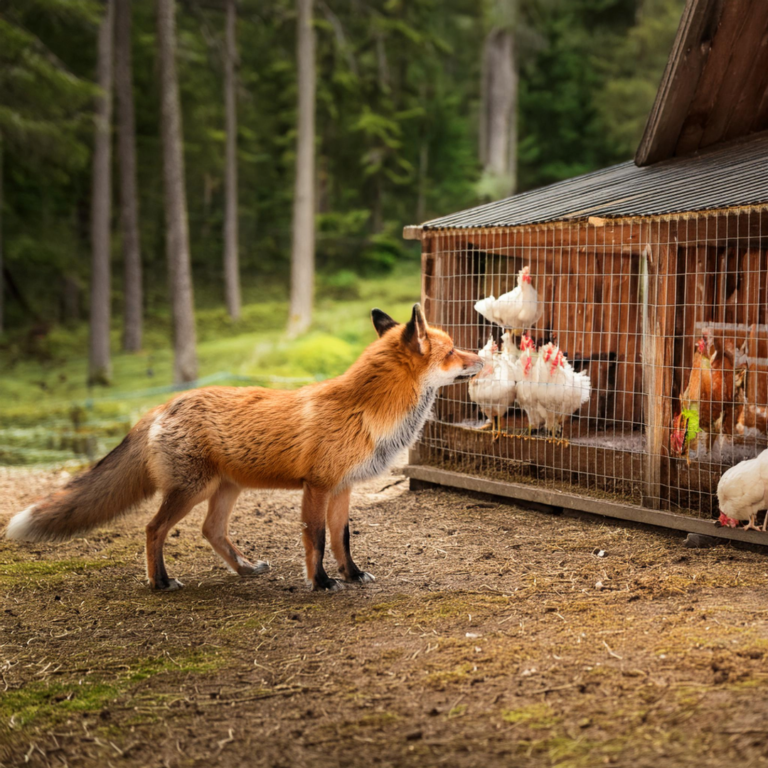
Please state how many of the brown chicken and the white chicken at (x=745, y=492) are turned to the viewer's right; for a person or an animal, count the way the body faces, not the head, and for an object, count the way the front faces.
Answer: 0

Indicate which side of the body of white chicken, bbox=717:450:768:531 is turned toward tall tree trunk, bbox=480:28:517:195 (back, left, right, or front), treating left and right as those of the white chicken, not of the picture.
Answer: right

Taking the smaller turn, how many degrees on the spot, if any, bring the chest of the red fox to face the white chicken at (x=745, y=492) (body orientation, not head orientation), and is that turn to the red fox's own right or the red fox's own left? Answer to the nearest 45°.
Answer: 0° — it already faces it

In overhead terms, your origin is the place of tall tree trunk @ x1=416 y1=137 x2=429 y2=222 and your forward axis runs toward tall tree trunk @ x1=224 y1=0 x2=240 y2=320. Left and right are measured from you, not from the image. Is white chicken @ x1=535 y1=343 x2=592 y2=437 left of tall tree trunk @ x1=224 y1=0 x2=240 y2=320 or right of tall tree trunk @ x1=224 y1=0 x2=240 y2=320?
left

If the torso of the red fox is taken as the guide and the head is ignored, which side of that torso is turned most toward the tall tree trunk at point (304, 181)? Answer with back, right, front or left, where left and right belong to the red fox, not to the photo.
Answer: left

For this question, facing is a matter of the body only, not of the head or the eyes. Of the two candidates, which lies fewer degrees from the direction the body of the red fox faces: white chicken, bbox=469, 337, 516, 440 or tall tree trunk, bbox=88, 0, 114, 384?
the white chicken

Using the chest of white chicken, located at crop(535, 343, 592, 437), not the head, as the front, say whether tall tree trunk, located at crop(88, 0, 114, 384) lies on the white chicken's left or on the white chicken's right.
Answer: on the white chicken's right

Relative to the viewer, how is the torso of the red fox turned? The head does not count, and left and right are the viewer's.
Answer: facing to the right of the viewer

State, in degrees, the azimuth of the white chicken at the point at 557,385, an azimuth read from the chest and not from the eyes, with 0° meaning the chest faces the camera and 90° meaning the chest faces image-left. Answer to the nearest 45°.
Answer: approximately 45°

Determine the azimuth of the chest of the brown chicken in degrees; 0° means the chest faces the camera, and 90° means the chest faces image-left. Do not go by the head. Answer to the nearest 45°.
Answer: approximately 45°

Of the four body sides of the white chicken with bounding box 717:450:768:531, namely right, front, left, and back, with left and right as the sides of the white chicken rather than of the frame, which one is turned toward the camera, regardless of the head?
left

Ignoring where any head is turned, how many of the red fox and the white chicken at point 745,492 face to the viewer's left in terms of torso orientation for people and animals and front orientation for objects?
1

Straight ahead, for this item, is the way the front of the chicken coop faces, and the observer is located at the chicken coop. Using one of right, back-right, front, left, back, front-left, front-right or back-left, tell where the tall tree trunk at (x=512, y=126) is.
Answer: back-right

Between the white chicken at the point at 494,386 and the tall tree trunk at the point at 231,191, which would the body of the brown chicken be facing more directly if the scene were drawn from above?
the white chicken
